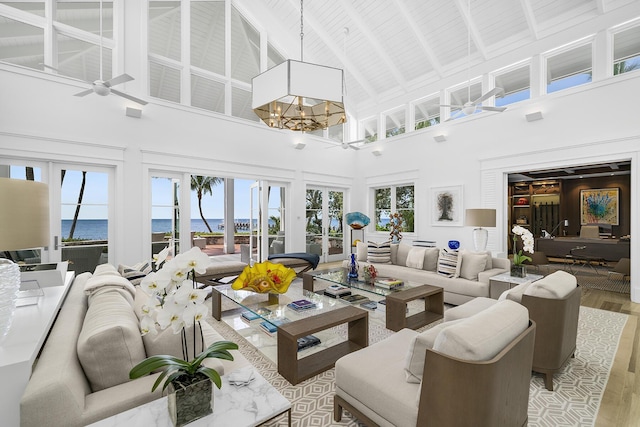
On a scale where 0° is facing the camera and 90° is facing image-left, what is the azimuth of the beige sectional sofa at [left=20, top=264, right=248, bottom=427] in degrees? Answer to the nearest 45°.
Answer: approximately 270°

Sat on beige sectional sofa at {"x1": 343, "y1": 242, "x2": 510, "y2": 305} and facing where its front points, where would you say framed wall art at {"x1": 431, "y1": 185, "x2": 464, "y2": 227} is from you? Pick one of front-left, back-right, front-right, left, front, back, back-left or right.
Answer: back-right

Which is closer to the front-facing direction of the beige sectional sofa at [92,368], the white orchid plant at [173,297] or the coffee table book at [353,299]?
the coffee table book

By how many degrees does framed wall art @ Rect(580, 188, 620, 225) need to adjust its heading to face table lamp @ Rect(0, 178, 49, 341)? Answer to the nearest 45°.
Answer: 0° — it already faces it

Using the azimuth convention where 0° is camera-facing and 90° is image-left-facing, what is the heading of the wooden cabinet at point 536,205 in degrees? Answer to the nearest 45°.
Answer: approximately 0°

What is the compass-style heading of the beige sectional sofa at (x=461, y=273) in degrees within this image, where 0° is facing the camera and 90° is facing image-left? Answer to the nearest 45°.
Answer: approximately 45°

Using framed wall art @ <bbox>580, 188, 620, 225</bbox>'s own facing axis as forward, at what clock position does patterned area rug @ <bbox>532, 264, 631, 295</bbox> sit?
The patterned area rug is roughly at 12 o'clock from the framed wall art.

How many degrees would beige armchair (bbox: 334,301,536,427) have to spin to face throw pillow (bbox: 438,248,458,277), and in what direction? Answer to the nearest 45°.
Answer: approximately 45° to its right

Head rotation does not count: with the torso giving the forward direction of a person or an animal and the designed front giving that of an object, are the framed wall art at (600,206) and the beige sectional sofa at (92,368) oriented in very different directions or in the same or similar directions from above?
very different directions
